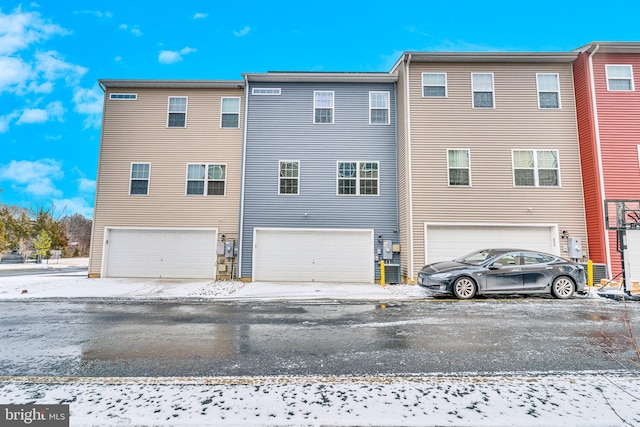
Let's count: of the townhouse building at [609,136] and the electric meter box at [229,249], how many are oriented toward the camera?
2

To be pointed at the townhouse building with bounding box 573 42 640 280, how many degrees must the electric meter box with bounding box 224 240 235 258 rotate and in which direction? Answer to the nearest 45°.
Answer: approximately 90° to its left

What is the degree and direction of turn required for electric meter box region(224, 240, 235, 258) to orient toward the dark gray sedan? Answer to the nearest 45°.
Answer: approximately 45° to its left

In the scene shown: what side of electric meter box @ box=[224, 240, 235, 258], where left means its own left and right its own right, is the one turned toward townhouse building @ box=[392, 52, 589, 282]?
left

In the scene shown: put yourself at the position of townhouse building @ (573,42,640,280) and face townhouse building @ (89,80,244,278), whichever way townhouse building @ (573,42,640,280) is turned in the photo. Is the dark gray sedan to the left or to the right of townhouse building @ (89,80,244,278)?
left

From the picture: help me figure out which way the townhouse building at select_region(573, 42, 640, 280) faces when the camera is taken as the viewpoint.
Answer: facing the viewer

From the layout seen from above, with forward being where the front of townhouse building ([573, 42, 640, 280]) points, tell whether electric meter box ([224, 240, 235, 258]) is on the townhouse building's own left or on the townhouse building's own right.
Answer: on the townhouse building's own right

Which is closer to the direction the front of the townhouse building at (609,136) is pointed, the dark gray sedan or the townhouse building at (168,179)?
the dark gray sedan

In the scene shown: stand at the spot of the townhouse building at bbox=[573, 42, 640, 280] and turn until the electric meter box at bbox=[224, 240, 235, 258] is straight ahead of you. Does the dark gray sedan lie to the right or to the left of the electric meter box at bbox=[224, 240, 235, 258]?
left

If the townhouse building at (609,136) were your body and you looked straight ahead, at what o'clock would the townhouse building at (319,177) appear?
the townhouse building at (319,177) is roughly at 2 o'clock from the townhouse building at (609,136).

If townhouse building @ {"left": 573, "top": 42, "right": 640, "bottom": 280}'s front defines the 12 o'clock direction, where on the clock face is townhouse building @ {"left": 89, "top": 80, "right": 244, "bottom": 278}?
townhouse building @ {"left": 89, "top": 80, "right": 244, "bottom": 278} is roughly at 2 o'clock from townhouse building @ {"left": 573, "top": 42, "right": 640, "bottom": 280}.
